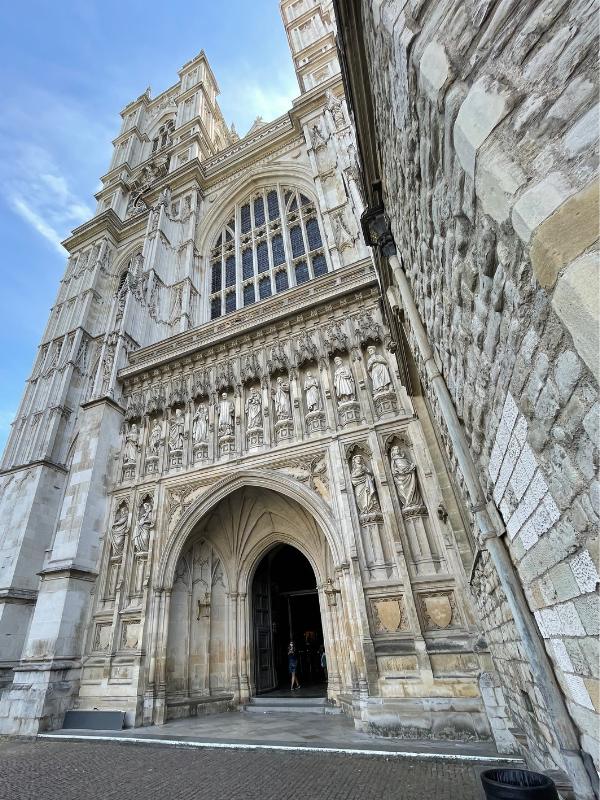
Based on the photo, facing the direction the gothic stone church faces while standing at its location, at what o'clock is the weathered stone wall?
The weathered stone wall is roughly at 10 o'clock from the gothic stone church.

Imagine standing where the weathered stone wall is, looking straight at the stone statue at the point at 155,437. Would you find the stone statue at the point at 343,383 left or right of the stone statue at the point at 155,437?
right

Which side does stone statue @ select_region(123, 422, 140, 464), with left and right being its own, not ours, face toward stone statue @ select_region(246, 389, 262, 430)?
left

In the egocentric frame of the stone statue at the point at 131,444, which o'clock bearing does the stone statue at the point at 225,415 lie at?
the stone statue at the point at 225,415 is roughly at 9 o'clock from the stone statue at the point at 131,444.

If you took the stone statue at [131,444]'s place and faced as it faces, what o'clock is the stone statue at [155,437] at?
the stone statue at [155,437] is roughly at 9 o'clock from the stone statue at [131,444].

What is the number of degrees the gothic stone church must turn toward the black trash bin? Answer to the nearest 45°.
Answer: approximately 45° to its left

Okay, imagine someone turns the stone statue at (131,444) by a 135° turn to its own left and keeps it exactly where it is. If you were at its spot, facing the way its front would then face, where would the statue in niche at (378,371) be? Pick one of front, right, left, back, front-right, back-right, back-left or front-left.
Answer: front-right

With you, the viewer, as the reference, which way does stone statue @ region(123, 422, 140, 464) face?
facing the viewer and to the left of the viewer

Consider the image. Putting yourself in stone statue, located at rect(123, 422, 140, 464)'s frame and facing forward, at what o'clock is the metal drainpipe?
The metal drainpipe is roughly at 10 o'clock from the stone statue.

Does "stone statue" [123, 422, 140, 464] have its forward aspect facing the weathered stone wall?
no

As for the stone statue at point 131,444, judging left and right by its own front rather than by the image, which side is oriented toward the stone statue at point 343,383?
left

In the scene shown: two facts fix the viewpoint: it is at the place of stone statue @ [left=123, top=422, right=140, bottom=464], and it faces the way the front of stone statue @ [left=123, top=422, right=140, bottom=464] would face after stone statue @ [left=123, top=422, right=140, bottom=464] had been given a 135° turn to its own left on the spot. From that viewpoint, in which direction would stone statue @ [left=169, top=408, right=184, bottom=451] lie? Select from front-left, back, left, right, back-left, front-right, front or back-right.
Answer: front-right

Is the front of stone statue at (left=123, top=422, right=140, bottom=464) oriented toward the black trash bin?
no

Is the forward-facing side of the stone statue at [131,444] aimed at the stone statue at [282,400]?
no

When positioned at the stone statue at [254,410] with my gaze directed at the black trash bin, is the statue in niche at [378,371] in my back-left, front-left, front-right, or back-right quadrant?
front-left
